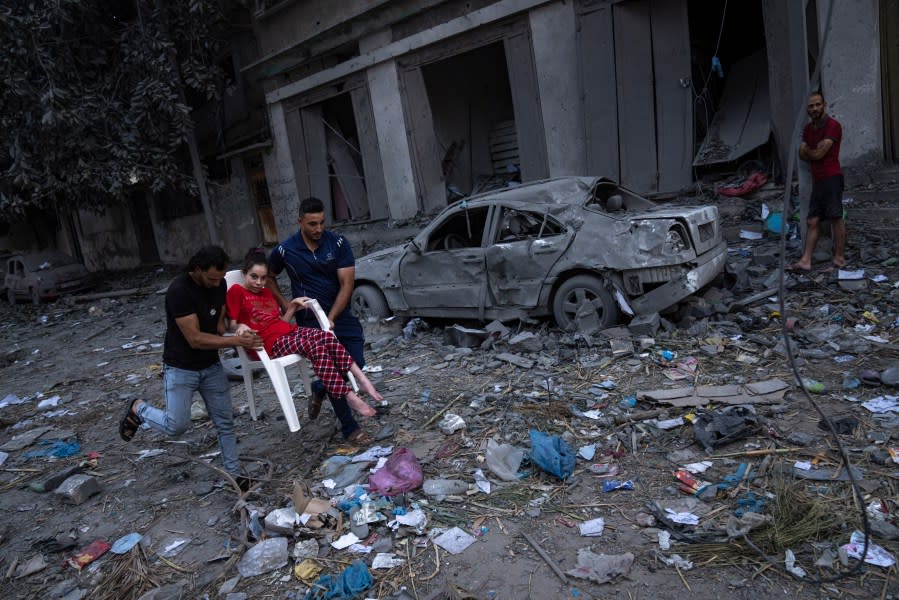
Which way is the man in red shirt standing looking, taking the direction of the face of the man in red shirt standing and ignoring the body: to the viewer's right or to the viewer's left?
to the viewer's left

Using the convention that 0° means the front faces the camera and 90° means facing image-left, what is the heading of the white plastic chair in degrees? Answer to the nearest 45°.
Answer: approximately 315°

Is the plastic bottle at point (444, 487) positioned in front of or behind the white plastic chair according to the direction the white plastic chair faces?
in front

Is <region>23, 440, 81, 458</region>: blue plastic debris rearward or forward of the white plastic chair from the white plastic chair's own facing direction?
rearward

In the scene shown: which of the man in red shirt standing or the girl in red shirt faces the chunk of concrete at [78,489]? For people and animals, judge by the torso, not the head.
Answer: the man in red shirt standing

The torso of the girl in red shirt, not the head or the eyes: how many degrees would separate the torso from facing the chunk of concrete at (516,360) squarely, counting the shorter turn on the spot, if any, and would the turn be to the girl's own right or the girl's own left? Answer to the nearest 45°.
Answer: approximately 90° to the girl's own left
